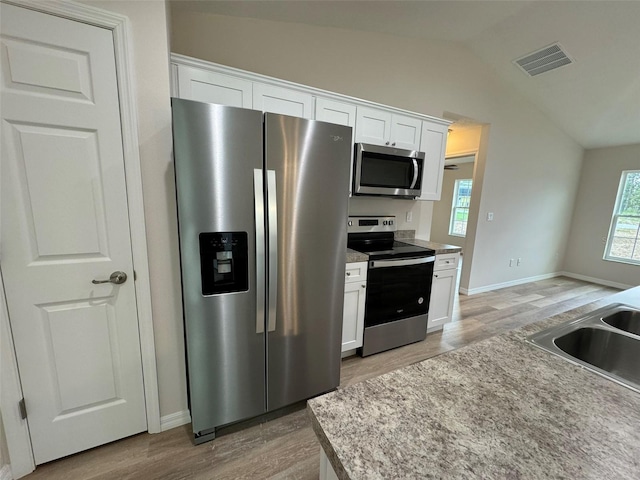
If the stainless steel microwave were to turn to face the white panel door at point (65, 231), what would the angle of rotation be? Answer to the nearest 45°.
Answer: approximately 90° to its right

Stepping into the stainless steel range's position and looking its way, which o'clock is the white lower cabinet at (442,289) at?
The white lower cabinet is roughly at 9 o'clock from the stainless steel range.

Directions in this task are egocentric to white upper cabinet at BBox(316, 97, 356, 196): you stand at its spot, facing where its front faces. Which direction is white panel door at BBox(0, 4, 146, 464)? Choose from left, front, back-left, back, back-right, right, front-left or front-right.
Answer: right

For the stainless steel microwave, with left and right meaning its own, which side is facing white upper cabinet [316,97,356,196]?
right

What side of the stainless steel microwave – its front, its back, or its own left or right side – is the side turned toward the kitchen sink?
front

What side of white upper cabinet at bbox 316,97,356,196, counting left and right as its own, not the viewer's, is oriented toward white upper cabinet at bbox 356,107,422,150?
left

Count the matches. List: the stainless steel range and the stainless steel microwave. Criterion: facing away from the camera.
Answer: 0

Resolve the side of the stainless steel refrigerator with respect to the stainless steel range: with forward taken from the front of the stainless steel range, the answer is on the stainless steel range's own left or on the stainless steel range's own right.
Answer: on the stainless steel range's own right

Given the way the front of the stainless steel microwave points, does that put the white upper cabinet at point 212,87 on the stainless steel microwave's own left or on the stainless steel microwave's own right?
on the stainless steel microwave's own right

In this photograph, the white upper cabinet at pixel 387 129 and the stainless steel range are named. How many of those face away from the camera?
0

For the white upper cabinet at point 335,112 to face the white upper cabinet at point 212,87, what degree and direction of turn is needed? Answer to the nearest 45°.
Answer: approximately 90° to its right

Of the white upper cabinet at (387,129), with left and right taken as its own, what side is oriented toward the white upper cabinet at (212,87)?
right

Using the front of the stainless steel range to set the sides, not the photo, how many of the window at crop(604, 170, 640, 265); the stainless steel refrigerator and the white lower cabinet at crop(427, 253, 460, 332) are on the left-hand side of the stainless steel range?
2

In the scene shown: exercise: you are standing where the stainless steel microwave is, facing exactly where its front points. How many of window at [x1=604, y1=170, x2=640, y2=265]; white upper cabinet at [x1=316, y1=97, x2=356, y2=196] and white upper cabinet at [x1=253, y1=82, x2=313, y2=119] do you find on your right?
2
